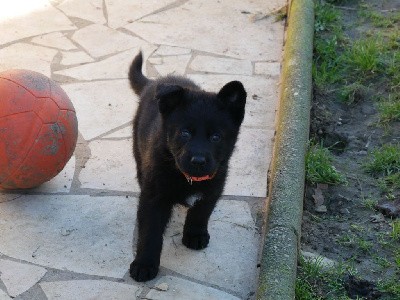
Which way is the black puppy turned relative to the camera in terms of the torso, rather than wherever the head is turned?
toward the camera

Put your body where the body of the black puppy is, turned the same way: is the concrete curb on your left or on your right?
on your left

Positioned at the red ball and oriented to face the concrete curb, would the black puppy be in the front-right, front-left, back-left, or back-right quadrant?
front-right

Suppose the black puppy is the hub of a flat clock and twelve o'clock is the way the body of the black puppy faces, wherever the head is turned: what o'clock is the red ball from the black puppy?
The red ball is roughly at 4 o'clock from the black puppy.
